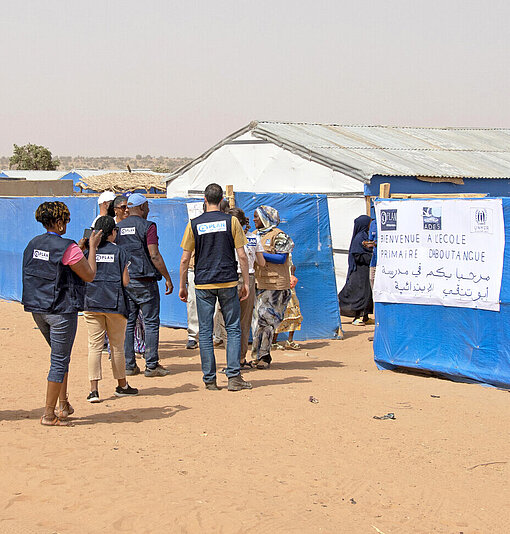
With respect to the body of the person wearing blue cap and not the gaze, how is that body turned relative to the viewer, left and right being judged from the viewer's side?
facing away from the viewer and to the right of the viewer

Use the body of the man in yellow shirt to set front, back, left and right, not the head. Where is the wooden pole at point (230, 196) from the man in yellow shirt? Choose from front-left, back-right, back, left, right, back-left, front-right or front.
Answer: front

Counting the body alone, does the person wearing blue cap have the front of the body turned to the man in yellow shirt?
no

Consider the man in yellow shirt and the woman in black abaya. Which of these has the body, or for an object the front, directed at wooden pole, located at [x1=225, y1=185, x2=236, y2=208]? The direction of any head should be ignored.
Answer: the man in yellow shirt

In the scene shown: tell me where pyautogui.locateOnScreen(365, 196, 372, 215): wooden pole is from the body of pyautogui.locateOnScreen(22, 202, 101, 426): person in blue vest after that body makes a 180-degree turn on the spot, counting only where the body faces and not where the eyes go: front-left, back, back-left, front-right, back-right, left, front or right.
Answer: back

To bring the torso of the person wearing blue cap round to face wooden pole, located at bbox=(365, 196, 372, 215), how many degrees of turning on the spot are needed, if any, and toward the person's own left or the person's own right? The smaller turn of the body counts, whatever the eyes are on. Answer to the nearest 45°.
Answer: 0° — they already face it

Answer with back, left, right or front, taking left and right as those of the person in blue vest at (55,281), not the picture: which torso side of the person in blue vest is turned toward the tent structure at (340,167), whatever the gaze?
front

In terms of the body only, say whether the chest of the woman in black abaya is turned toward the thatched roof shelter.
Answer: no

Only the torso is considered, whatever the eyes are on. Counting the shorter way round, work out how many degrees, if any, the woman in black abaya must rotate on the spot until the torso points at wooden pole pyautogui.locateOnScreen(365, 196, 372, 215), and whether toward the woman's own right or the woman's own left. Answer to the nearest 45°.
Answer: approximately 90° to the woman's own left

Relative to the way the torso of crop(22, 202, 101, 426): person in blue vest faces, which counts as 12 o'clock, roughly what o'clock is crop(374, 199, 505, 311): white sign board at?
The white sign board is roughly at 1 o'clock from the person in blue vest.

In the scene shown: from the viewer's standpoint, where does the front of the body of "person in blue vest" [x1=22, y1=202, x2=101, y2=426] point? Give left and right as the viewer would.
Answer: facing away from the viewer and to the right of the viewer

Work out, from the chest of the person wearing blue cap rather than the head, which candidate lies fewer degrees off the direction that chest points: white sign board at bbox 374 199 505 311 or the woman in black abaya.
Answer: the woman in black abaya

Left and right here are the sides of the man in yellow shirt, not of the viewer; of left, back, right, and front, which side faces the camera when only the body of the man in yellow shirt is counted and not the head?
back

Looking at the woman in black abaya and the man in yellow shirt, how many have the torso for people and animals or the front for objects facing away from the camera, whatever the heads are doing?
1

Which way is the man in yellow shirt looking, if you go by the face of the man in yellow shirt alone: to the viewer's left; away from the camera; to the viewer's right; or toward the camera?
away from the camera

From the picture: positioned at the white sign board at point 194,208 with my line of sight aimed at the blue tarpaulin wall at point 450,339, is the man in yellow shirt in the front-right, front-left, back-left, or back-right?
front-right

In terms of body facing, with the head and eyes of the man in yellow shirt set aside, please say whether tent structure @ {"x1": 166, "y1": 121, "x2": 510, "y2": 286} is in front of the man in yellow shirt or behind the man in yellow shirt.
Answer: in front

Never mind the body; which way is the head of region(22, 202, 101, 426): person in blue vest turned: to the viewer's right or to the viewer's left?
to the viewer's right
